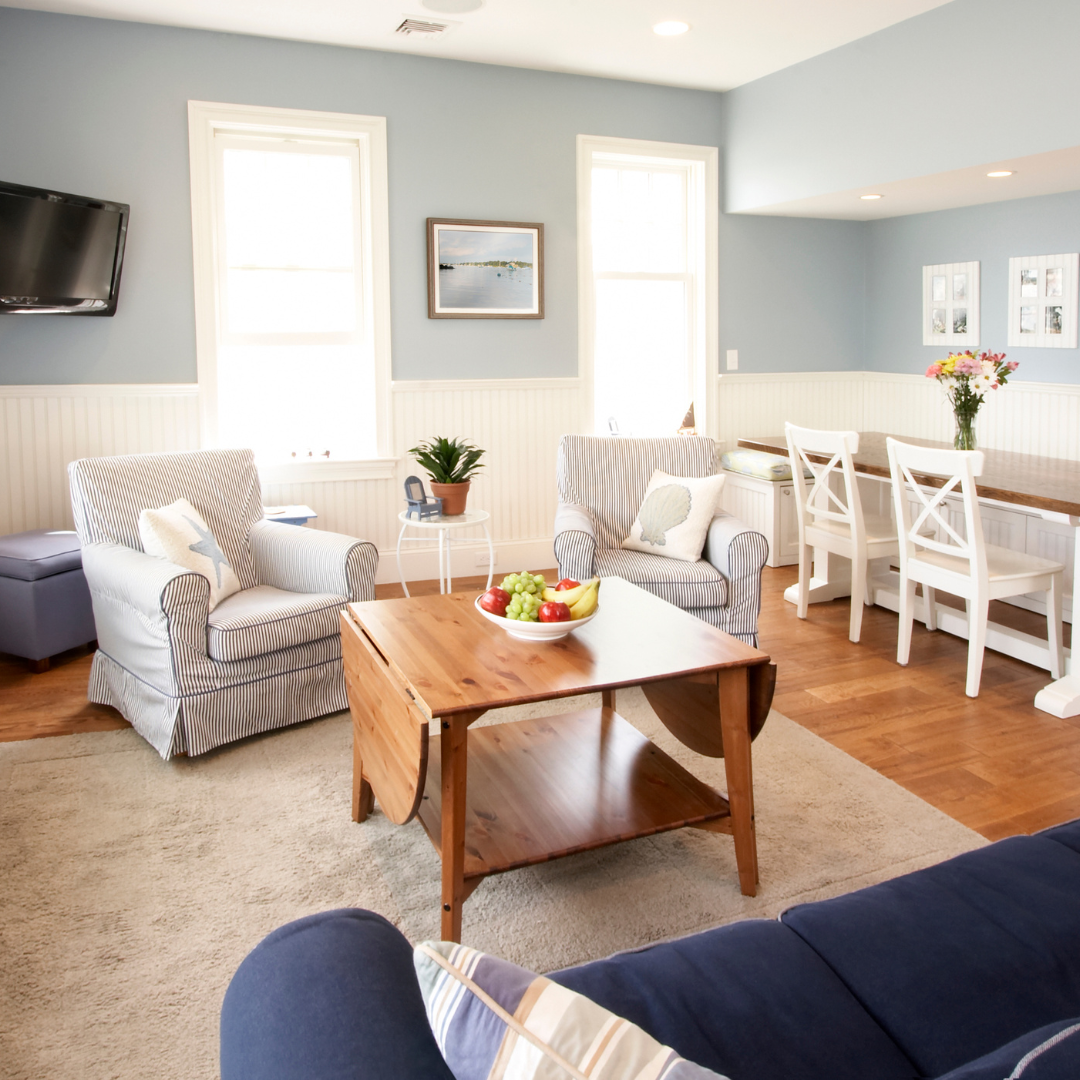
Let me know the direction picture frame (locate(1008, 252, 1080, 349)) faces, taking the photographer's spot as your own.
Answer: facing the viewer and to the left of the viewer

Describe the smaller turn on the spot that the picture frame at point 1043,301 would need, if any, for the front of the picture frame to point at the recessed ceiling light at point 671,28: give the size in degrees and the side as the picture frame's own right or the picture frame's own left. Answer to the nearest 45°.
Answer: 0° — it already faces it

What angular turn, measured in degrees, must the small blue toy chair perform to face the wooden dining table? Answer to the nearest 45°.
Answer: approximately 45° to its left

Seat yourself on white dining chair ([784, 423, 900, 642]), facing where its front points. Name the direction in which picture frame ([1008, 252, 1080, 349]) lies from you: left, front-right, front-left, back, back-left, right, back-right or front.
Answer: front

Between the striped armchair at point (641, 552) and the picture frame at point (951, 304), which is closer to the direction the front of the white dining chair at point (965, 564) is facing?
the picture frame

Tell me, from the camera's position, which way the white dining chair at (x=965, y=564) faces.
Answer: facing away from the viewer and to the right of the viewer

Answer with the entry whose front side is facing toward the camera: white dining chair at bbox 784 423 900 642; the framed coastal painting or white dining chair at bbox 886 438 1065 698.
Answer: the framed coastal painting

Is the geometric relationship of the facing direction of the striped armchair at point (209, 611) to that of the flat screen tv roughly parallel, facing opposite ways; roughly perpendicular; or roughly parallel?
roughly parallel

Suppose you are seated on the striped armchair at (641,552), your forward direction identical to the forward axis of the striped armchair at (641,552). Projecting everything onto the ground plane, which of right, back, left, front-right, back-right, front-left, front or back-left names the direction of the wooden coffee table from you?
front

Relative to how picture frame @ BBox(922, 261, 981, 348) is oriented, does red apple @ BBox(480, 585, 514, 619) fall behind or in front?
in front

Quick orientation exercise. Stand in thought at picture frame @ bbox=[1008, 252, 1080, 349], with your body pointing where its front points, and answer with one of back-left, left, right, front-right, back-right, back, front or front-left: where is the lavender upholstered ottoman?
front

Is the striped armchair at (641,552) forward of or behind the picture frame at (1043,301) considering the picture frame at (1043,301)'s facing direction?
forward

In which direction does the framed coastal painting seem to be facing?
toward the camera

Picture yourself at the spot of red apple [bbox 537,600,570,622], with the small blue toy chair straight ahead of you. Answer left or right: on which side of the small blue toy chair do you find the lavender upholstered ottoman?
left
